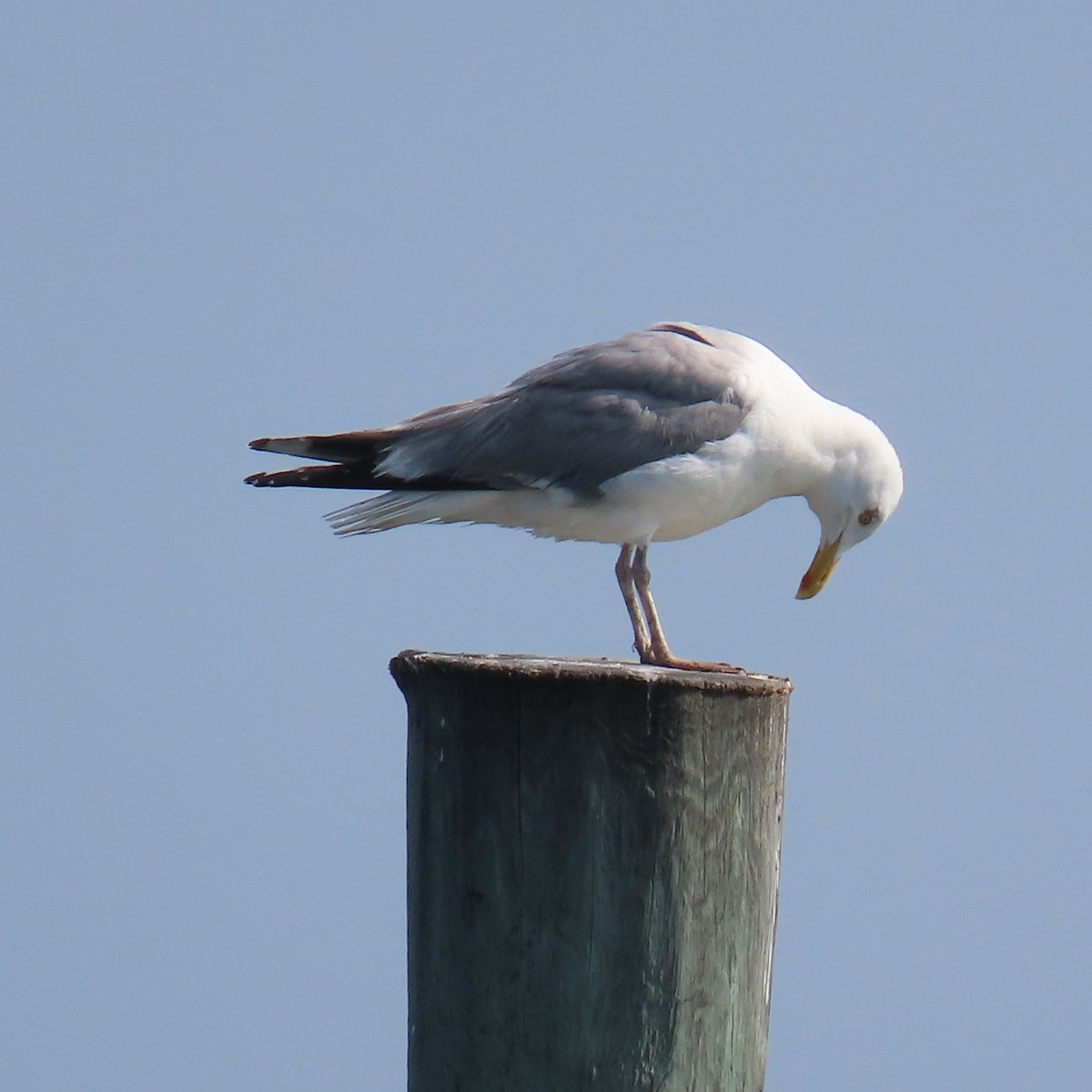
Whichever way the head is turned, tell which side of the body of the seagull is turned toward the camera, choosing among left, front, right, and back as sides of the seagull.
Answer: right
